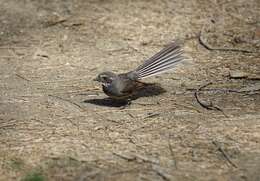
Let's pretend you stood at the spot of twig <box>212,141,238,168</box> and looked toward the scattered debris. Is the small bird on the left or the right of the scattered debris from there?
left

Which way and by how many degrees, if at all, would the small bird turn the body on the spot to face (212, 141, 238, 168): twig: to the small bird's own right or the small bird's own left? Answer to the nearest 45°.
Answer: approximately 135° to the small bird's own left

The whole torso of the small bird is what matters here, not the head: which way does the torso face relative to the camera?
to the viewer's left

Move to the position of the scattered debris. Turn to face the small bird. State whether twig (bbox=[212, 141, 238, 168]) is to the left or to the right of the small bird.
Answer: left

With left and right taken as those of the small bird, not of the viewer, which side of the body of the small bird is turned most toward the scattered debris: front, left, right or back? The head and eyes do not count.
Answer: back
